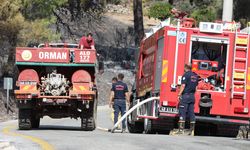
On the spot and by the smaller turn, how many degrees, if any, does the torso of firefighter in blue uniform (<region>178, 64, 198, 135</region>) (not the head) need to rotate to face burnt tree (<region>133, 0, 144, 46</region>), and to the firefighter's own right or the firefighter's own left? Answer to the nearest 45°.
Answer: approximately 45° to the firefighter's own right
